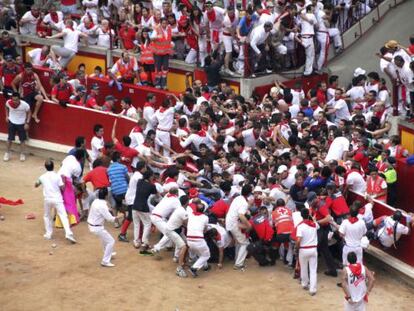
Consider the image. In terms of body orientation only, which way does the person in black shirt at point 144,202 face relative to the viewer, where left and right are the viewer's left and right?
facing away from the viewer and to the right of the viewer

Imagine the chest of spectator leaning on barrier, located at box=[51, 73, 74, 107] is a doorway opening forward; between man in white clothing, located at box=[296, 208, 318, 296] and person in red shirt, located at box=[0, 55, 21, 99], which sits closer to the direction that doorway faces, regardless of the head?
the man in white clothing

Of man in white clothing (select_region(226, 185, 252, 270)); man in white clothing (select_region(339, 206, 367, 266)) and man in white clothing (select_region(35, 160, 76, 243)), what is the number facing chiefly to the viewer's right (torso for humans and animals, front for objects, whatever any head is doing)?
1

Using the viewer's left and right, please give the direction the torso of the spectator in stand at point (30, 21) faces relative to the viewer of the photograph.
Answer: facing the viewer and to the right of the viewer

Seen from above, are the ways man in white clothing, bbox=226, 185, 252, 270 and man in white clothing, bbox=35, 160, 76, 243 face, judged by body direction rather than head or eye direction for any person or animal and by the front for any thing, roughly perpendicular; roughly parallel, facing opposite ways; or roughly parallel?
roughly perpendicular

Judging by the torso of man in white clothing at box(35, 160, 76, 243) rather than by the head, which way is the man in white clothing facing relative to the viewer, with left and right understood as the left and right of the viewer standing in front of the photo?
facing away from the viewer
